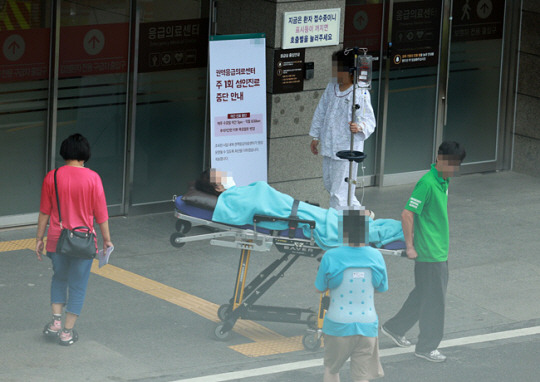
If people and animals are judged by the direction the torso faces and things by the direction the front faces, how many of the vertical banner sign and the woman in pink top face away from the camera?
1

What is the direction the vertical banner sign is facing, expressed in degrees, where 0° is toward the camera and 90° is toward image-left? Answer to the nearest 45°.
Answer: approximately 0°

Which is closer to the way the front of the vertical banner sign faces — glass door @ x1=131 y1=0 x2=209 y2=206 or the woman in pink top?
the woman in pink top

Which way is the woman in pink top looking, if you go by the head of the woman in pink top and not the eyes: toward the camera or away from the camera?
away from the camera

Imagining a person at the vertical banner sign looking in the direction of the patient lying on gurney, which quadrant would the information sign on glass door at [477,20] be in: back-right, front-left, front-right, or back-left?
back-left

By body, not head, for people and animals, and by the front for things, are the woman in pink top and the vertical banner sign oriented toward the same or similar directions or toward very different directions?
very different directions

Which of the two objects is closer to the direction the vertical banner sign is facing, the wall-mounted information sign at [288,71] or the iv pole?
the iv pole

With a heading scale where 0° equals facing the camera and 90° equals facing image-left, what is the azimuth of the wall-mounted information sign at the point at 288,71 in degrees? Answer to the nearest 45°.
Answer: approximately 0°

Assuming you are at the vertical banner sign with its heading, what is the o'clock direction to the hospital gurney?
The hospital gurney is roughly at 12 o'clock from the vertical banner sign.

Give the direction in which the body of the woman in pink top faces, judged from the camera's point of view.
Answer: away from the camera
